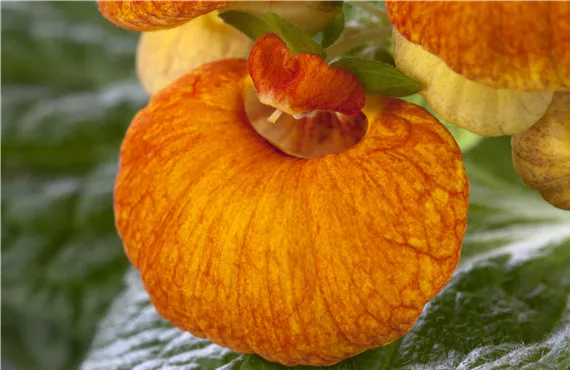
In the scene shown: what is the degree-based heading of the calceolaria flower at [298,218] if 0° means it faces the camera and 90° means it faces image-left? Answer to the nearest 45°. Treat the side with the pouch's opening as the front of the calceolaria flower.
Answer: approximately 0°
